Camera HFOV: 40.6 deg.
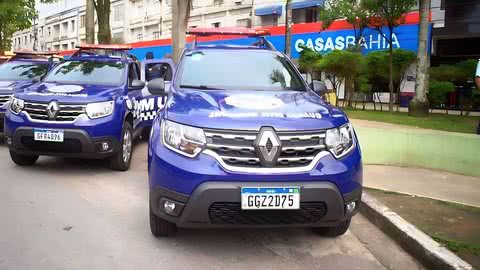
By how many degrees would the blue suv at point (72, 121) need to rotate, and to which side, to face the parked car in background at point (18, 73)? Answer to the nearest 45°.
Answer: approximately 135° to its right

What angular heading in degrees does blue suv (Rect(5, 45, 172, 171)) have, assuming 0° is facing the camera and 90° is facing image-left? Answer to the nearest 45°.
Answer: approximately 45°

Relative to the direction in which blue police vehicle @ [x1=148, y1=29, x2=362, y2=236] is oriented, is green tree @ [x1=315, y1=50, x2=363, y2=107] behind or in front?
behind

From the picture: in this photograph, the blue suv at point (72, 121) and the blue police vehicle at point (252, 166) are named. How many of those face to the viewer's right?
0

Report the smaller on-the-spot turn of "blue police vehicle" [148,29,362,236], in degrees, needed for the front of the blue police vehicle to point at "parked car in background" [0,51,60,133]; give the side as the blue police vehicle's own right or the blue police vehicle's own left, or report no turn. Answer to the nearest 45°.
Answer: approximately 135° to the blue police vehicle's own right

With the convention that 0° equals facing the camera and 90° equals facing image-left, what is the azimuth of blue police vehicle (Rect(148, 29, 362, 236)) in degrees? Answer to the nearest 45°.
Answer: approximately 0°

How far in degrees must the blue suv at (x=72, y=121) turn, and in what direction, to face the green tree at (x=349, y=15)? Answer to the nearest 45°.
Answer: approximately 180°

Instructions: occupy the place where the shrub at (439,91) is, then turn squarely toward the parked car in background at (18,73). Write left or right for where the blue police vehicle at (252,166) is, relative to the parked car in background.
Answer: left

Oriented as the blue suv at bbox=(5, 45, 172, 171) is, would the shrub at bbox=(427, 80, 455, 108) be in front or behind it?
behind

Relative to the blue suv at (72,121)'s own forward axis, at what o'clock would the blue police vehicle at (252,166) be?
The blue police vehicle is roughly at 10 o'clock from the blue suv.

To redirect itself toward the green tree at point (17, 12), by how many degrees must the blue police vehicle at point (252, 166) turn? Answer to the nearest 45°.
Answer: approximately 135° to its right

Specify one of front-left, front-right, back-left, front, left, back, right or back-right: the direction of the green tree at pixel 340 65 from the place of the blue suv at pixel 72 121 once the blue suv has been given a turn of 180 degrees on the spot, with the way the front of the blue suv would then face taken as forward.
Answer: front
